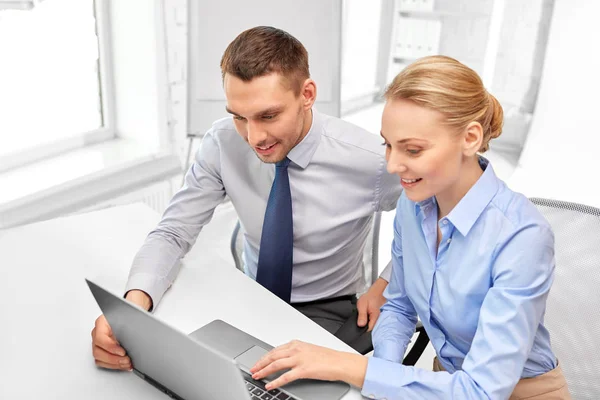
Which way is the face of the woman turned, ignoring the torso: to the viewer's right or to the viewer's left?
to the viewer's left

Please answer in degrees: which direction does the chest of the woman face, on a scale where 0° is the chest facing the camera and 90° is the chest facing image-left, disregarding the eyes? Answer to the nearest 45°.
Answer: approximately 45°

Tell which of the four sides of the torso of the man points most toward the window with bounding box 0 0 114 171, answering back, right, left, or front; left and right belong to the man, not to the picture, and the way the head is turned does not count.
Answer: right

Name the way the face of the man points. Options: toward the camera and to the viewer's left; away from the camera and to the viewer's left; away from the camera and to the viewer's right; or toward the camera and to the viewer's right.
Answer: toward the camera and to the viewer's left

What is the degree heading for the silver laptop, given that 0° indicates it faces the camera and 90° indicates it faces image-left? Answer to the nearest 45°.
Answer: approximately 225°

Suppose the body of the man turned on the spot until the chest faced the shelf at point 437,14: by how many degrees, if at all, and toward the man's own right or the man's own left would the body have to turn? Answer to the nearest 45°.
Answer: approximately 135° to the man's own right

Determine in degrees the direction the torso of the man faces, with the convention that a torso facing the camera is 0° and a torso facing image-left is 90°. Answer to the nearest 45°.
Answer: approximately 45°

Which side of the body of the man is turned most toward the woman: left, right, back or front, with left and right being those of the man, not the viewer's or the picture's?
left

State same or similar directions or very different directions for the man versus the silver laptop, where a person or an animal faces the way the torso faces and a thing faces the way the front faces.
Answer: very different directions

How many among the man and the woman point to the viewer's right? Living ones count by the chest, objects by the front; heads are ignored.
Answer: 0
